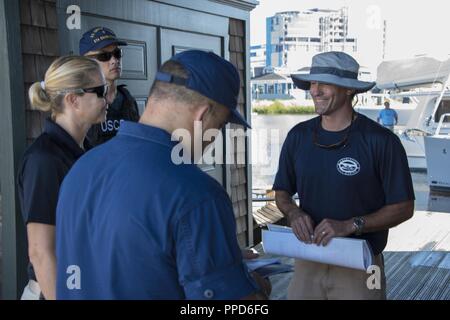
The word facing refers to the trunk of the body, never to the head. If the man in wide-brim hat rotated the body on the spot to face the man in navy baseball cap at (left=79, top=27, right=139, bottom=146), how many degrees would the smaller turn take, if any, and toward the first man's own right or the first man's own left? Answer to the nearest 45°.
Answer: approximately 45° to the first man's own right

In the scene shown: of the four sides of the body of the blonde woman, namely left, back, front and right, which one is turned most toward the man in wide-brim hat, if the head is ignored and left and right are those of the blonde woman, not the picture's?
front

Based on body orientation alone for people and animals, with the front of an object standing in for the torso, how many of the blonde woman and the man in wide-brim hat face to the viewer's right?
1

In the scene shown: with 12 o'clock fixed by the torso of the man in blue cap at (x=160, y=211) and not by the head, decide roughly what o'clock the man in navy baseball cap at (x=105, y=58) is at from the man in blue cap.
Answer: The man in navy baseball cap is roughly at 10 o'clock from the man in blue cap.

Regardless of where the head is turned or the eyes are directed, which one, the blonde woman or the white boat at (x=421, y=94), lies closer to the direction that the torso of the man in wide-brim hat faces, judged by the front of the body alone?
the blonde woman

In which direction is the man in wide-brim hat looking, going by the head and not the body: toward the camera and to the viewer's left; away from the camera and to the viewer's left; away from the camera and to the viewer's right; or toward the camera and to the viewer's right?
toward the camera and to the viewer's left

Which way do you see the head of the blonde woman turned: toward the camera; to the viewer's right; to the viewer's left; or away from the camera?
to the viewer's right

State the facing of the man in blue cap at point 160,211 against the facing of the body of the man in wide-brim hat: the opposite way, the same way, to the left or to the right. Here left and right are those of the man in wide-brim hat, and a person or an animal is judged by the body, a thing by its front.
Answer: the opposite way

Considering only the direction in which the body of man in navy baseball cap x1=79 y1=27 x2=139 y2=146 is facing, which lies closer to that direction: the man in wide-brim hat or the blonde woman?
the man in wide-brim hat

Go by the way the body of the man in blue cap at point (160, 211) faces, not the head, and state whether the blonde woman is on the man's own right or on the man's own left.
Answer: on the man's own left

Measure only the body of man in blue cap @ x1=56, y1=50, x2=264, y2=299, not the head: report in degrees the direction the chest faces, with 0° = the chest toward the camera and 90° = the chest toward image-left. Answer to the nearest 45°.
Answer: approximately 225°

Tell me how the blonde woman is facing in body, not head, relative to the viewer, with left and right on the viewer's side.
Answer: facing to the right of the viewer
